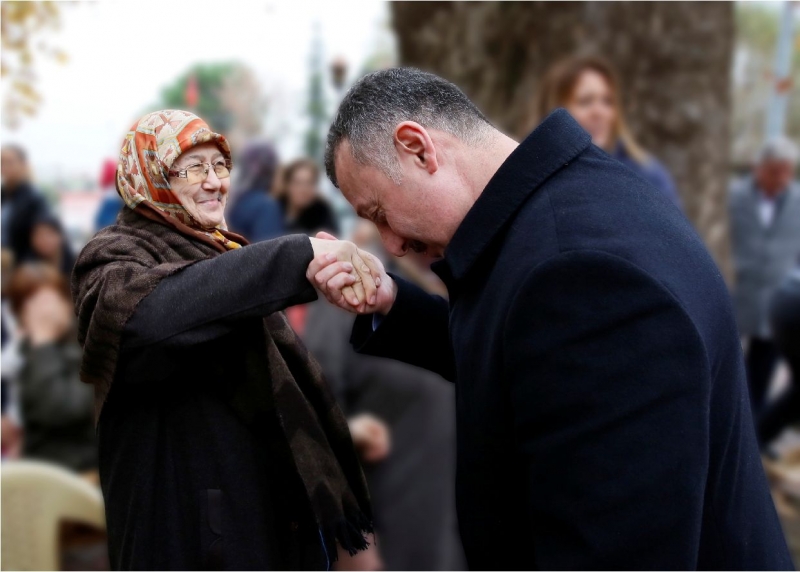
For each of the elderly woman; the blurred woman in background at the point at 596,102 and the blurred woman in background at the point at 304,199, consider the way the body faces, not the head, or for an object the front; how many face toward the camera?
2

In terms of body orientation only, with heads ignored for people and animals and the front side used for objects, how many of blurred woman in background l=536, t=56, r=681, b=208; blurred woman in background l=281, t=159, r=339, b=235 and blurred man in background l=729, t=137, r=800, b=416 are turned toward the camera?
3

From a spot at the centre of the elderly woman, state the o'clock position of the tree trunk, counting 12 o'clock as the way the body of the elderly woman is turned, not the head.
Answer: The tree trunk is roughly at 10 o'clock from the elderly woman.

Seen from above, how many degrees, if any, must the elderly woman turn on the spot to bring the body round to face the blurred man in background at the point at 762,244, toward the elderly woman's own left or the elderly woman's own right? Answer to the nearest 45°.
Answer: approximately 45° to the elderly woman's own left

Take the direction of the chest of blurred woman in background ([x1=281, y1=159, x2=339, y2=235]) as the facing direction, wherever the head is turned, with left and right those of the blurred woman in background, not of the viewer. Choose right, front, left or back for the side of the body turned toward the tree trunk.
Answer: left

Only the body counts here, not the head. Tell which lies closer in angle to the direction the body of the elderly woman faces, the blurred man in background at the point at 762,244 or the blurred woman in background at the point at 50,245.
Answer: the blurred man in background

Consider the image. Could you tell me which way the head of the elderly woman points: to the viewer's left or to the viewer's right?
to the viewer's right

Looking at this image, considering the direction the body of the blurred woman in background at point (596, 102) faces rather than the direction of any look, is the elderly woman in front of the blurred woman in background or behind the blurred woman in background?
in front

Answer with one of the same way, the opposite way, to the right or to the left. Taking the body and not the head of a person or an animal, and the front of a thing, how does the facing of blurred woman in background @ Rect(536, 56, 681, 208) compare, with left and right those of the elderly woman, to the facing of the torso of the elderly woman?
to the right

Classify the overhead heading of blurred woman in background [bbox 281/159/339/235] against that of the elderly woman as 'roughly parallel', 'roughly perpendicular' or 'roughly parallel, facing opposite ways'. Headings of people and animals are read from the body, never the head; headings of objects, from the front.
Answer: roughly perpendicular

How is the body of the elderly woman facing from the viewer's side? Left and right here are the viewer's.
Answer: facing to the right of the viewer
